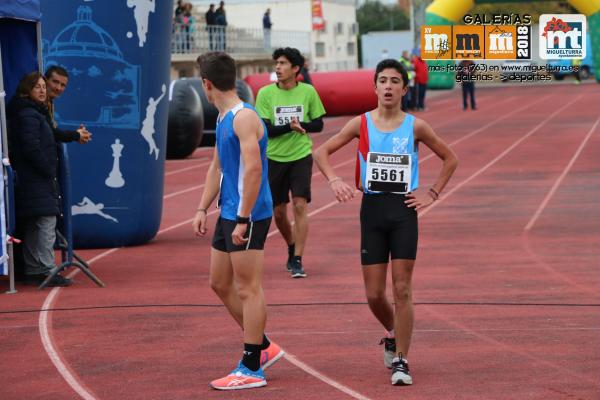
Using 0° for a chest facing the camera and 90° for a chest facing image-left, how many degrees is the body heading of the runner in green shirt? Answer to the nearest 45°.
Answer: approximately 0°

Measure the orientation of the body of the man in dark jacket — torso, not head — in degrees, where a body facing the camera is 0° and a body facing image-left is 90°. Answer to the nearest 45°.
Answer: approximately 315°

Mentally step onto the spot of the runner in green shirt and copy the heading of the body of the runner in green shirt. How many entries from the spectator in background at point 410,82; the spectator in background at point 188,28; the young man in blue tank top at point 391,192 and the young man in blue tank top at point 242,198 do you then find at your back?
2

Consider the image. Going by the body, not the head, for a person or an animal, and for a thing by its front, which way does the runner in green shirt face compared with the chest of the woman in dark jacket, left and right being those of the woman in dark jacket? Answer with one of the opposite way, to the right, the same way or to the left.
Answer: to the right

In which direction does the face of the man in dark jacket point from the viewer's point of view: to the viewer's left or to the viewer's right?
to the viewer's right

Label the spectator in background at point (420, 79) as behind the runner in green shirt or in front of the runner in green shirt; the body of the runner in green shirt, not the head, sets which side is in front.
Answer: behind

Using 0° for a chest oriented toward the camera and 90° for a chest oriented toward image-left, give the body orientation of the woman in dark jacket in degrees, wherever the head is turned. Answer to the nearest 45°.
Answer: approximately 270°

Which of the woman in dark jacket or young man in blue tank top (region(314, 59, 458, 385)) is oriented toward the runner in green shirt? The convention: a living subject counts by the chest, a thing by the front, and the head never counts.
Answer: the woman in dark jacket

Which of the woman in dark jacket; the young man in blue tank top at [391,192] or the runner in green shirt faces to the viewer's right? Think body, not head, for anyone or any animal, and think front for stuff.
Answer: the woman in dark jacket

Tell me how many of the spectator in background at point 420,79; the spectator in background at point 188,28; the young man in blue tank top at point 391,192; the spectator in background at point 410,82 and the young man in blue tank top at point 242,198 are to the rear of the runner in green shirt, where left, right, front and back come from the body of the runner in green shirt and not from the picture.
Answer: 3

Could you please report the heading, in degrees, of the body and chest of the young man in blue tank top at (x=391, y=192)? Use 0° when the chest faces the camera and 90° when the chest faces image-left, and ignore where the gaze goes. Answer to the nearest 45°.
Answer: approximately 0°

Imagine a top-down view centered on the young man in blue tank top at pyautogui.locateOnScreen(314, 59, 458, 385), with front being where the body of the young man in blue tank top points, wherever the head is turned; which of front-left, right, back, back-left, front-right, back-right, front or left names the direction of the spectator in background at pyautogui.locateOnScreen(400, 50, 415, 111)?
back
